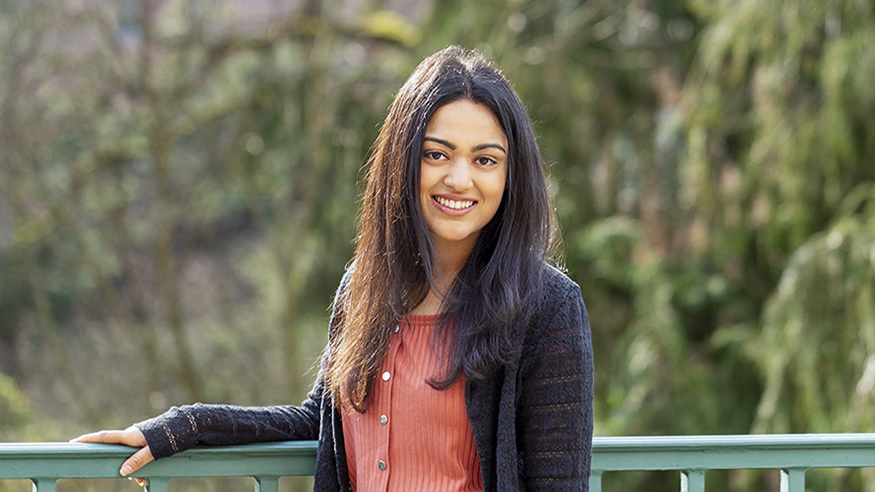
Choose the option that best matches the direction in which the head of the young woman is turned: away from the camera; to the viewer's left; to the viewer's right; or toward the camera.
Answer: toward the camera
